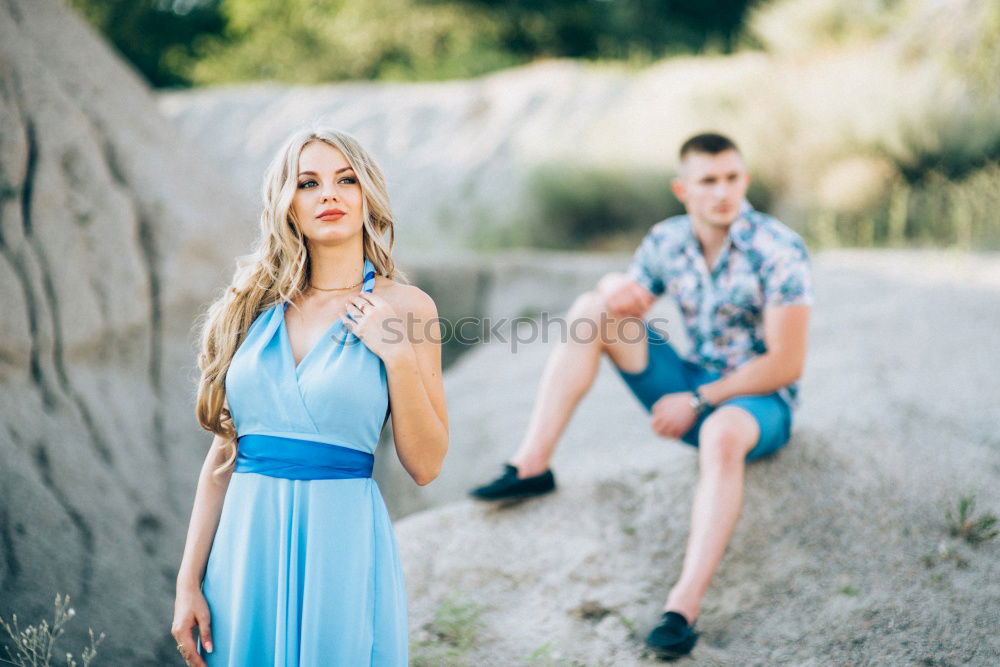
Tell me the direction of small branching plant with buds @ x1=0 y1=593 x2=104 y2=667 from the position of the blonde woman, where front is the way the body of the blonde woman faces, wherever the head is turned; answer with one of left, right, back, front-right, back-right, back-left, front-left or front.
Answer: back-right

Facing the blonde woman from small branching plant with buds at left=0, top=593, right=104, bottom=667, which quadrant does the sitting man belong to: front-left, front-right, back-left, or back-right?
front-left

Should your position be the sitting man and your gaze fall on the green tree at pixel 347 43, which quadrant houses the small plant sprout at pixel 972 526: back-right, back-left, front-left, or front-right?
back-right

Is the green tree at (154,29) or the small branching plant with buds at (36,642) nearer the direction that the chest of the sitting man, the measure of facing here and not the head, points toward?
the small branching plant with buds

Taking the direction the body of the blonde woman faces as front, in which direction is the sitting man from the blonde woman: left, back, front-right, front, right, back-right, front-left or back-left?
back-left

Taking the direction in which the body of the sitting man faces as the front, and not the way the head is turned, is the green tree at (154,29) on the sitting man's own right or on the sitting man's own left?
on the sitting man's own right

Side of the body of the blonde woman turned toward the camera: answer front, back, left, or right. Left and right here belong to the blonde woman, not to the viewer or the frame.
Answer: front

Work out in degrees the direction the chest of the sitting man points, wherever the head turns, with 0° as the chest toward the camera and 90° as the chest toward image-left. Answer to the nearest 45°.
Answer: approximately 45°

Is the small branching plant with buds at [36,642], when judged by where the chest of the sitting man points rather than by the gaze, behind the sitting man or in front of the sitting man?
in front

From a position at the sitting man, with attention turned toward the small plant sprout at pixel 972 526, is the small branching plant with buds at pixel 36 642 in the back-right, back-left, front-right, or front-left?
back-right

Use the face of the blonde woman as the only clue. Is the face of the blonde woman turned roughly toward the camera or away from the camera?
toward the camera

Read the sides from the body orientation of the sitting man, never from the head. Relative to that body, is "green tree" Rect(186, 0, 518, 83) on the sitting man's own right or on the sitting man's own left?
on the sitting man's own right

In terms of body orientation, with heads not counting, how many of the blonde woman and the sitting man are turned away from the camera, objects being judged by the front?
0

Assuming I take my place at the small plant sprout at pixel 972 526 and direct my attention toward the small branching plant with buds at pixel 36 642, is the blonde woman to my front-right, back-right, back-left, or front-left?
front-left

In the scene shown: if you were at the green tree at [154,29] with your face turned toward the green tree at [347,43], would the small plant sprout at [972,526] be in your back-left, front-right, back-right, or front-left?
front-right

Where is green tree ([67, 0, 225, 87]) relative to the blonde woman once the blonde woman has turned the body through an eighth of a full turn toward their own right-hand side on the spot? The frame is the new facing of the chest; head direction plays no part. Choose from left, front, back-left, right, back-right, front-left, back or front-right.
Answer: back-right

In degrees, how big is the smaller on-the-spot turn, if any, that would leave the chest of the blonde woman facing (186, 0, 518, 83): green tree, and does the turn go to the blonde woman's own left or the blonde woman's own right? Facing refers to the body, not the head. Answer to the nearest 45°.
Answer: approximately 180°
